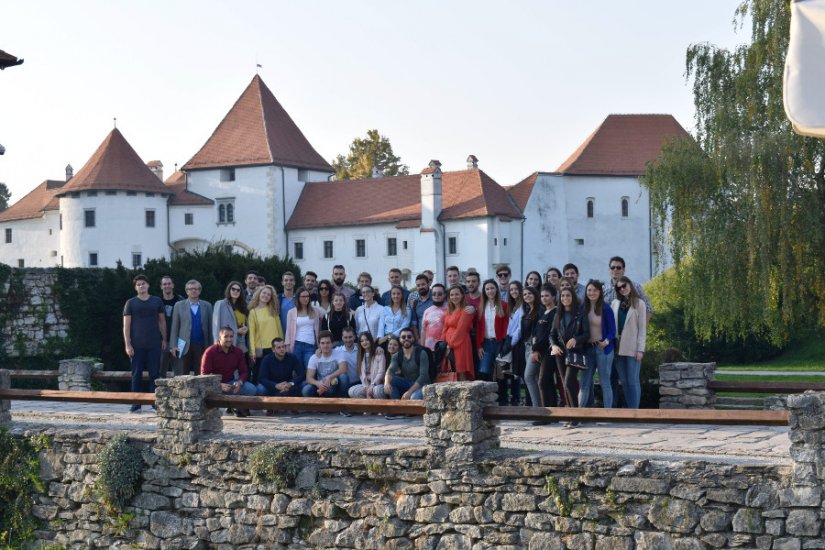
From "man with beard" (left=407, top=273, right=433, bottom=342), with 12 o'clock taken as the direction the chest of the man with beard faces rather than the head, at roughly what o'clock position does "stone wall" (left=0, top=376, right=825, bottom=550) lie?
The stone wall is roughly at 12 o'clock from the man with beard.

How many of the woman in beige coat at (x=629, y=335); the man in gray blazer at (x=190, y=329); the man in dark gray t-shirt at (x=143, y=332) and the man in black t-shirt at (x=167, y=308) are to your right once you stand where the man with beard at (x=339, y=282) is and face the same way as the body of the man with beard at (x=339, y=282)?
3

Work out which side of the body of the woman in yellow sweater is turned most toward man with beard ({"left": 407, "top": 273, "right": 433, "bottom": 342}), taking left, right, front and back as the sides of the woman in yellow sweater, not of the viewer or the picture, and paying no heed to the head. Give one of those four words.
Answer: left

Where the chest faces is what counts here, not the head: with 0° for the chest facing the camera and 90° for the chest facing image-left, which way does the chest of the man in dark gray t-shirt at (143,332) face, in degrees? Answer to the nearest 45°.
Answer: approximately 0°

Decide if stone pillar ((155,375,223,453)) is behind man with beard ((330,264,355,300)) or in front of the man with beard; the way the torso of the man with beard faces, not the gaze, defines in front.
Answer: in front

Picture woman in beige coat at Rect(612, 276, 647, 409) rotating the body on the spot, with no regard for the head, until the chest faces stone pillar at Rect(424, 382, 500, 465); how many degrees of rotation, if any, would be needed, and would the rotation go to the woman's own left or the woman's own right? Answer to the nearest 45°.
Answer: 0° — they already face it

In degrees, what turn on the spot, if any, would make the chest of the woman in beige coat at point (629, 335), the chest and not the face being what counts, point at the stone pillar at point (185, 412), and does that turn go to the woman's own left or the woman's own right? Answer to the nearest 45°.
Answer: approximately 45° to the woman's own right

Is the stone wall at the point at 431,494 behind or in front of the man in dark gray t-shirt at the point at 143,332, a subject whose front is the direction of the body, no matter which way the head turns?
in front

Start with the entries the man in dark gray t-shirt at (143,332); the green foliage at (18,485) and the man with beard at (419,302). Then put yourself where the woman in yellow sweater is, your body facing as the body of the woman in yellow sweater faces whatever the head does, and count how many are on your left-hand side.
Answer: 1

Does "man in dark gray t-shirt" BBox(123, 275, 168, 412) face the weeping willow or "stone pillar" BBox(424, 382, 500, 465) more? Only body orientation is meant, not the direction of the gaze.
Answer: the stone pillar

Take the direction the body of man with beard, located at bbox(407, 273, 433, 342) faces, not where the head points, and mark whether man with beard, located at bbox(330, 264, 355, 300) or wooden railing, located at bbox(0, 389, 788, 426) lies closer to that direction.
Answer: the wooden railing

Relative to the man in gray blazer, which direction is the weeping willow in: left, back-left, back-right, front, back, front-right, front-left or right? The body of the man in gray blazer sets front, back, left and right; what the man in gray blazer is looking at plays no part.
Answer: back-left

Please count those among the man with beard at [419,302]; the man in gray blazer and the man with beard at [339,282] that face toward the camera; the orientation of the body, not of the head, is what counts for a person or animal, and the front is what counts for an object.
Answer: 3
